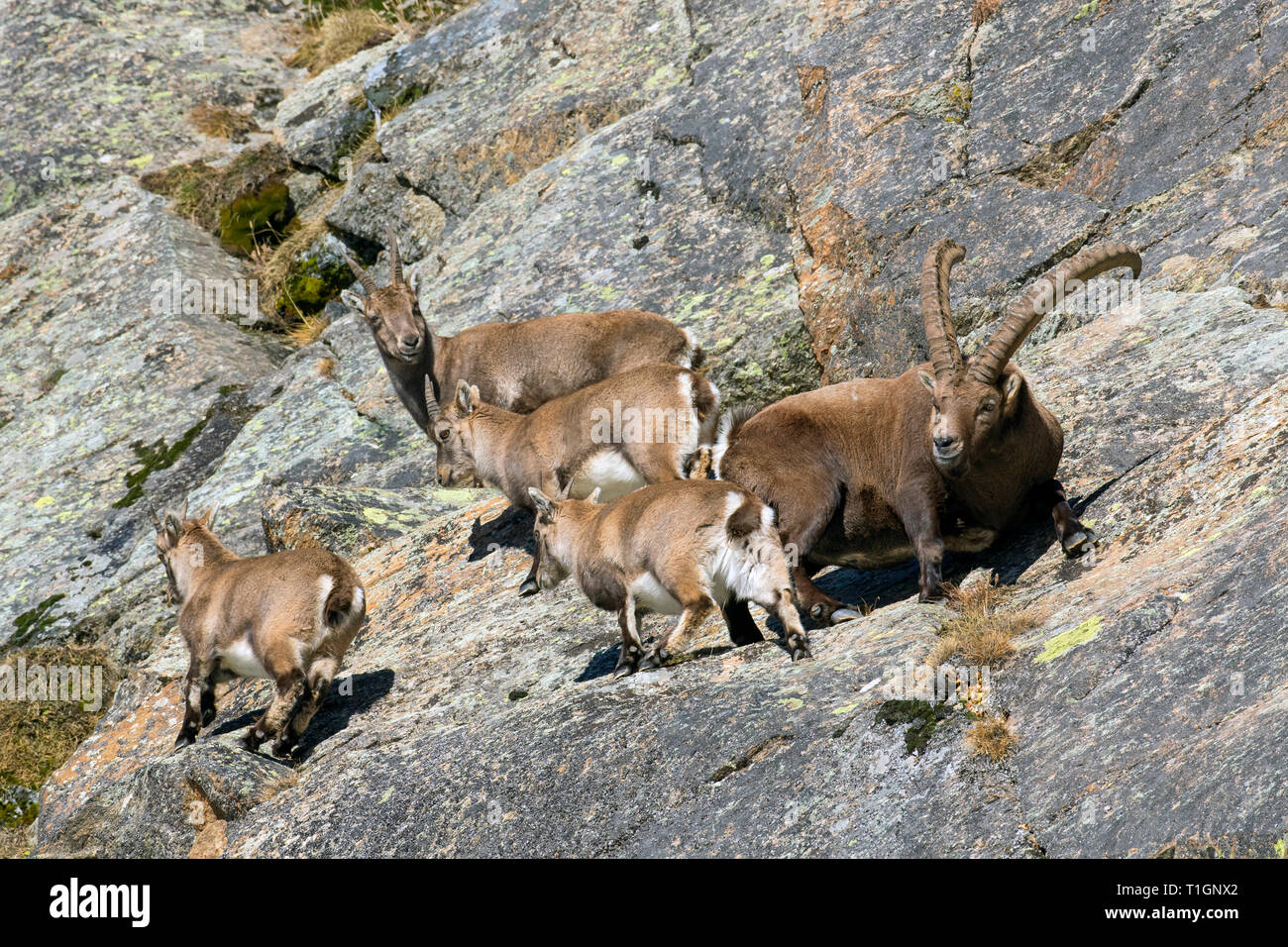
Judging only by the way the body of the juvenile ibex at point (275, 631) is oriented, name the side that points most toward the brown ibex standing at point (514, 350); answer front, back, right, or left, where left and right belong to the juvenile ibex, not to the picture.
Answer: right

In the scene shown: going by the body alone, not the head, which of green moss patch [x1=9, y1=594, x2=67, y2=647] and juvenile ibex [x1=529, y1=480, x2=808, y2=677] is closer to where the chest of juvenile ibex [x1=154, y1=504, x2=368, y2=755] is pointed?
the green moss patch

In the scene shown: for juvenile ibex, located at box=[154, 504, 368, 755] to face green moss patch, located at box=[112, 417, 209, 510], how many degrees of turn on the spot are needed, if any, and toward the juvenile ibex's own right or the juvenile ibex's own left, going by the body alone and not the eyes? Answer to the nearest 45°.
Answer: approximately 45° to the juvenile ibex's own right

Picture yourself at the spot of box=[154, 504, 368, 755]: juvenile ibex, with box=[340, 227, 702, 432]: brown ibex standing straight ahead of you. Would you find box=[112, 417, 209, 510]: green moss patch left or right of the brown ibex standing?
left

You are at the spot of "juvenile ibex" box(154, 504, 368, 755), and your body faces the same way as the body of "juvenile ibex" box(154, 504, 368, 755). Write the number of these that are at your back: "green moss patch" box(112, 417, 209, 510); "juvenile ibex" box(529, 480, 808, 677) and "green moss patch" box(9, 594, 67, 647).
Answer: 1

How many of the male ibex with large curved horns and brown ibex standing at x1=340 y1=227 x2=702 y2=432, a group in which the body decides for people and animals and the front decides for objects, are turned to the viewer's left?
1

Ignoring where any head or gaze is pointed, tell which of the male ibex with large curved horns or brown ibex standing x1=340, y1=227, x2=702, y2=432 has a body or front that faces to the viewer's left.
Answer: the brown ibex standing

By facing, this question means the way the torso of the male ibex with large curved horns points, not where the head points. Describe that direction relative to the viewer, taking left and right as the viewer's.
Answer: facing the viewer and to the right of the viewer

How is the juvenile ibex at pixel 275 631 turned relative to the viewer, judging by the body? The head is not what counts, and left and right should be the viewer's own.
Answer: facing away from the viewer and to the left of the viewer

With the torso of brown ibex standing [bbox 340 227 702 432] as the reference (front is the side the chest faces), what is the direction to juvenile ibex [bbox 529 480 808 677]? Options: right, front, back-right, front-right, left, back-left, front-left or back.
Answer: left

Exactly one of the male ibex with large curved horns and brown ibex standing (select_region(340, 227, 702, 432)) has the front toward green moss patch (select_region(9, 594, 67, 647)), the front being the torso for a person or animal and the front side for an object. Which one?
the brown ibex standing

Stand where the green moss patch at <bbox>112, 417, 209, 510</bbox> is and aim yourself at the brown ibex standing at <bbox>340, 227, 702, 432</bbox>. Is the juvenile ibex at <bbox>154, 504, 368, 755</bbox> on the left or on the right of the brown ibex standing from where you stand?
right

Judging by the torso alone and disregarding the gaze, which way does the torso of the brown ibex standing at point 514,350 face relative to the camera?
to the viewer's left

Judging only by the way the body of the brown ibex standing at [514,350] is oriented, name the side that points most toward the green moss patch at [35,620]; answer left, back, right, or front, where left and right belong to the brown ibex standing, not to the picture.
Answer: front

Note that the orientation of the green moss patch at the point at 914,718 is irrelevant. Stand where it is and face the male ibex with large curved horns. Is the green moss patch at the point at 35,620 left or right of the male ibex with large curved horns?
left
